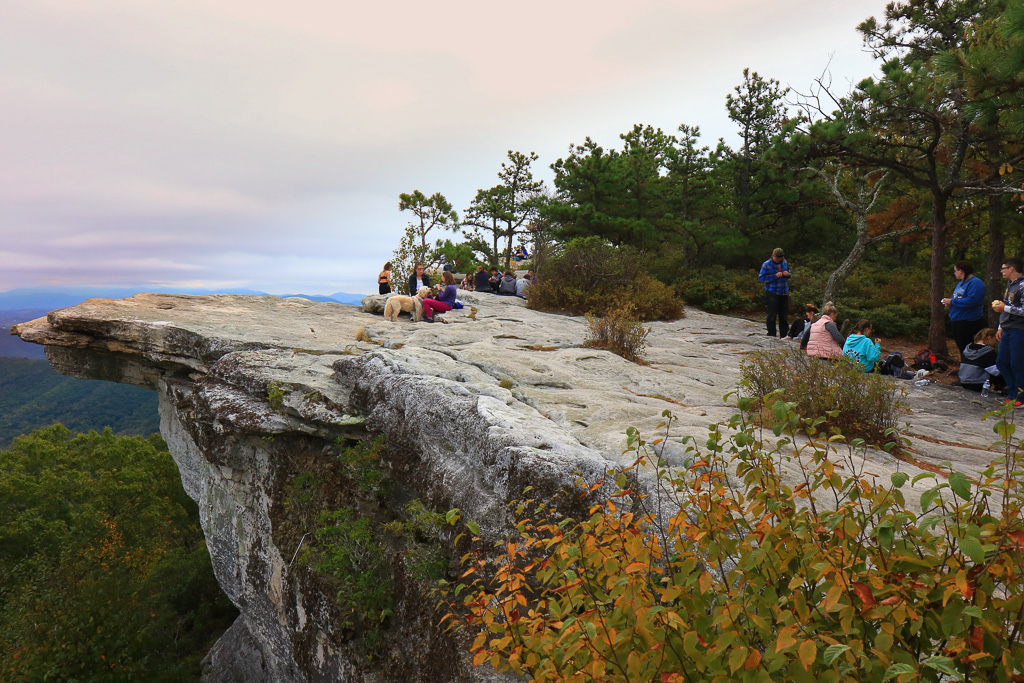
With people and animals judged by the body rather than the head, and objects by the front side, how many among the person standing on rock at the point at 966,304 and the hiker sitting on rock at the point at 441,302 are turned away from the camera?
0

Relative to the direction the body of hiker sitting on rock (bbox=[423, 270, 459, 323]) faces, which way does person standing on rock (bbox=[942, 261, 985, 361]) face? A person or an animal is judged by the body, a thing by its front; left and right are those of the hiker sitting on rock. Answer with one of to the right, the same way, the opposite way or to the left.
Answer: the same way

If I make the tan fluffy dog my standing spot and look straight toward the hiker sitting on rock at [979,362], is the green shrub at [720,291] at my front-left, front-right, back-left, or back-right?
front-left

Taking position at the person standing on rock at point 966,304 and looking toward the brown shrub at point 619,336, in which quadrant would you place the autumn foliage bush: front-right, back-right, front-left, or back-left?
front-left

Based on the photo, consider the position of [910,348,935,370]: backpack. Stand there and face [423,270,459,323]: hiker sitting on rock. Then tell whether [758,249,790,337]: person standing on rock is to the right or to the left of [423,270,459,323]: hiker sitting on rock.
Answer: right

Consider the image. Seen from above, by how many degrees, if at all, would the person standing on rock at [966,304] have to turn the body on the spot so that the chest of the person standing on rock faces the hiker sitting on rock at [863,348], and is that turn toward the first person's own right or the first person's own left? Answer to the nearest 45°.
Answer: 0° — they already face them

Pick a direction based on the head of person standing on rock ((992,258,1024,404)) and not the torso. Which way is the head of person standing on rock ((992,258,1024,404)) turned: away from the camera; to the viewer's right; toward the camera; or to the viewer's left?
to the viewer's left

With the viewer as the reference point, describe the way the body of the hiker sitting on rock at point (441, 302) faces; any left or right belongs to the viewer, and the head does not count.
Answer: facing to the left of the viewer

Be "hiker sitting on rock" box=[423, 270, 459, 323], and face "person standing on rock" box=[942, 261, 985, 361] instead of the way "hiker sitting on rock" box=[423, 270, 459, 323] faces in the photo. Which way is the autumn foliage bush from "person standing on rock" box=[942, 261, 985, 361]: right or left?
right

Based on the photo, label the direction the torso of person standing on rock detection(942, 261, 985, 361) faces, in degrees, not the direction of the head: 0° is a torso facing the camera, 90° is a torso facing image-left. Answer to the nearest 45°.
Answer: approximately 45°
